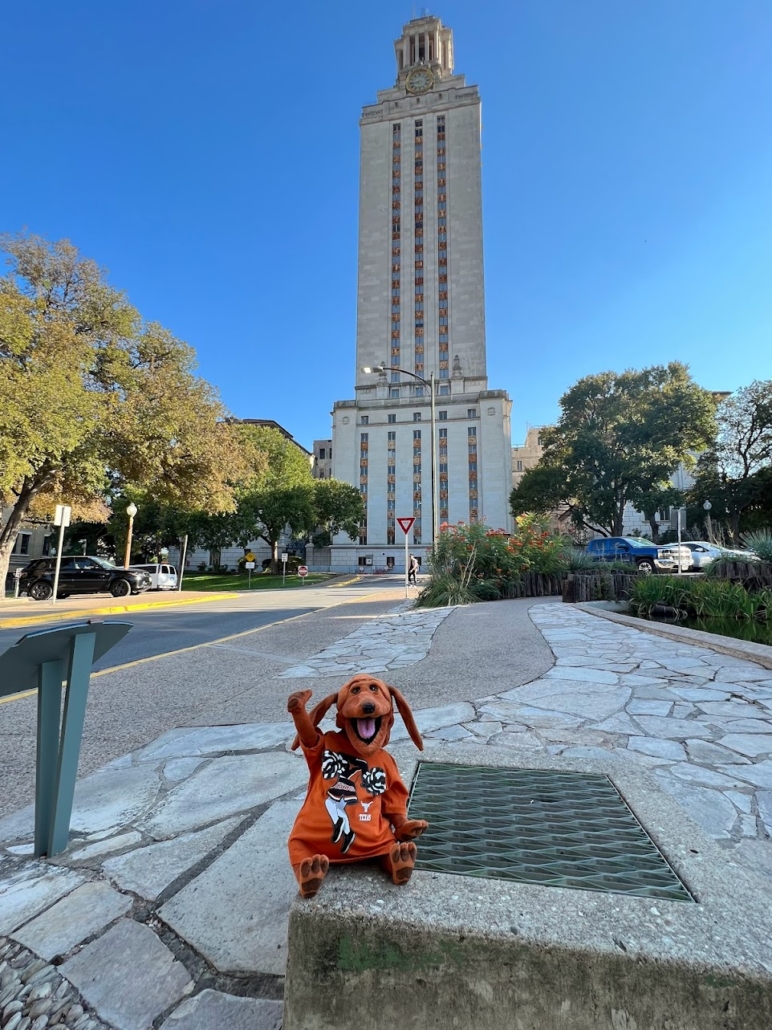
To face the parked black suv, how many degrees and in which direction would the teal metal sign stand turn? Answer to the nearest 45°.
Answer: approximately 45° to its right

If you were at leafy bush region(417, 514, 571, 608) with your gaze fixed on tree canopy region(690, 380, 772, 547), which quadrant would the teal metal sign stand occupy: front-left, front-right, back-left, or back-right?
back-right

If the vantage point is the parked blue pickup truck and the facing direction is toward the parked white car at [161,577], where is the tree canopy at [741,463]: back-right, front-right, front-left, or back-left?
back-right

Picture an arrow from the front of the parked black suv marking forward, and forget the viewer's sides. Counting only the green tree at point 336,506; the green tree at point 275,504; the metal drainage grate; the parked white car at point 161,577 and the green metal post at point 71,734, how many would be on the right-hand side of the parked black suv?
2

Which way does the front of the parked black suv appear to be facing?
to the viewer's right

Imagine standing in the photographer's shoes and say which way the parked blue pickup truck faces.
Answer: facing the viewer and to the right of the viewer

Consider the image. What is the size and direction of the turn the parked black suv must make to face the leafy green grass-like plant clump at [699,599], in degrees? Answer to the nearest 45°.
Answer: approximately 45° to its right
